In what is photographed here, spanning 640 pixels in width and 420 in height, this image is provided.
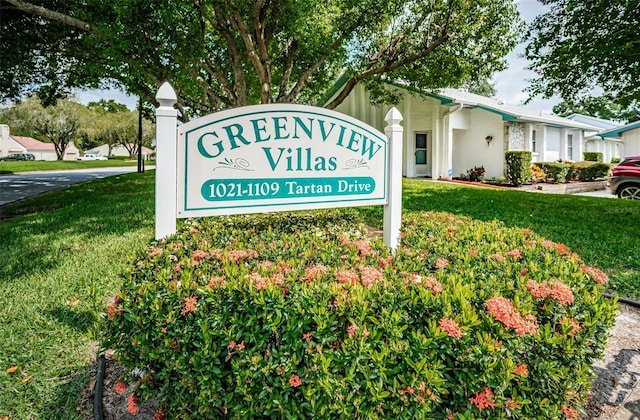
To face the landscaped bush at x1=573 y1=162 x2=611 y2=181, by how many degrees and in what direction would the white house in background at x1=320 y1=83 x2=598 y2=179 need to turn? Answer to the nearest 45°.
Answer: approximately 90° to its left

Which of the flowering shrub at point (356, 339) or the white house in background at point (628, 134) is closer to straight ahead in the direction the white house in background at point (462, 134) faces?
the flowering shrub

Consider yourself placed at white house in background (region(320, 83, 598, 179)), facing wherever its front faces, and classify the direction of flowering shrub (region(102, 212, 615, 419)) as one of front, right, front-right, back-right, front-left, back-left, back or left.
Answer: front-right
